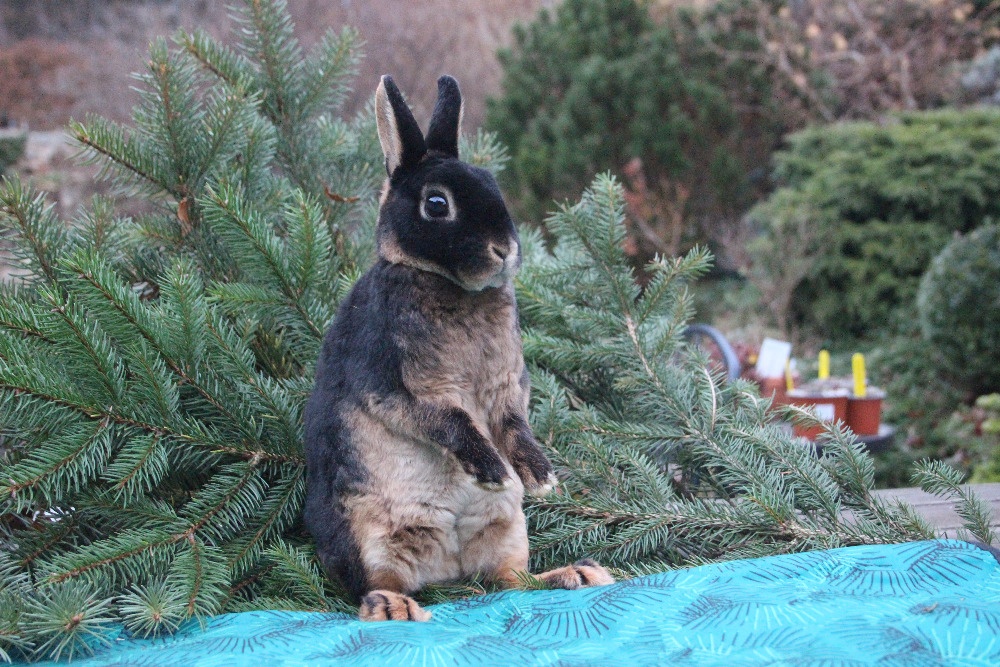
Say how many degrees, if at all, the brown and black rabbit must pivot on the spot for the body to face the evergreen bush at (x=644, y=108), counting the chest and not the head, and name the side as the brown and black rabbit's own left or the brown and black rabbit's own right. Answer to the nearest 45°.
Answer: approximately 135° to the brown and black rabbit's own left

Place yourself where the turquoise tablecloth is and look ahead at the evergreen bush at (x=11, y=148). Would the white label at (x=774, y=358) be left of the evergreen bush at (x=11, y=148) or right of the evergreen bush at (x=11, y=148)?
right

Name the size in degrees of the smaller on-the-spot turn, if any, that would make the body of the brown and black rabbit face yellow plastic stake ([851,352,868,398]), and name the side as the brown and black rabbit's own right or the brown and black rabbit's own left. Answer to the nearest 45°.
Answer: approximately 90° to the brown and black rabbit's own left

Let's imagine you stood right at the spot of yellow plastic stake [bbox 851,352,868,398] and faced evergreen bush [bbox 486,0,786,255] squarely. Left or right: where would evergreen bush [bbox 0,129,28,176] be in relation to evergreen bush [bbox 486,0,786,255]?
left

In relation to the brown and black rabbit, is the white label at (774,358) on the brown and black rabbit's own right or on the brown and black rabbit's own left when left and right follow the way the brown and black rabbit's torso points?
on the brown and black rabbit's own left

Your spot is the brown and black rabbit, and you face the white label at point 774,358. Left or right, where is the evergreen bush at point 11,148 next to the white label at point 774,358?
left

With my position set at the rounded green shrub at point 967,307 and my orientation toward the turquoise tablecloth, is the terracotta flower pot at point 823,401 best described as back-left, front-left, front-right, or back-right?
front-right

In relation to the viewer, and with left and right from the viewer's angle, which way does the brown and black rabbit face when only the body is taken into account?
facing the viewer and to the right of the viewer
